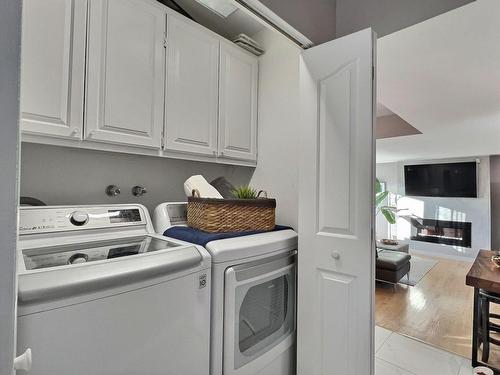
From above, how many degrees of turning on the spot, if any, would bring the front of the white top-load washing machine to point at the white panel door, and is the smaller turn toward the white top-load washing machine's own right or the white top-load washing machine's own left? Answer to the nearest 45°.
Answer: approximately 45° to the white top-load washing machine's own left

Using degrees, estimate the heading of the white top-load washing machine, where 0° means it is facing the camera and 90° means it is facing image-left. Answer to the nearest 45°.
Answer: approximately 315°

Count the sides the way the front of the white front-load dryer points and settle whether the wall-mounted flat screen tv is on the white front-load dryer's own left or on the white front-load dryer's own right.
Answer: on the white front-load dryer's own left

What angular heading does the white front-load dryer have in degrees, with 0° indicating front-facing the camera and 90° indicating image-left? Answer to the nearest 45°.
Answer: approximately 315°

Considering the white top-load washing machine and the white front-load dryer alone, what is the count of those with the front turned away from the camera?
0

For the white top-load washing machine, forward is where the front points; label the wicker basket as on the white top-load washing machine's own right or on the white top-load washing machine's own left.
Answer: on the white top-load washing machine's own left
